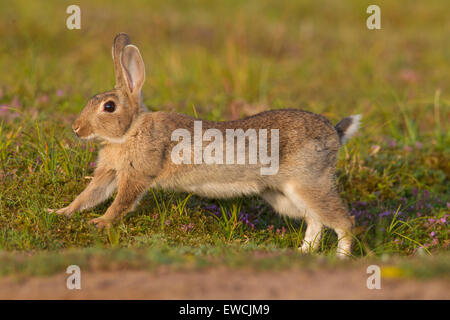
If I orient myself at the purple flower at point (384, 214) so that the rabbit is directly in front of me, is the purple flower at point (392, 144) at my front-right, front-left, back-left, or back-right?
back-right

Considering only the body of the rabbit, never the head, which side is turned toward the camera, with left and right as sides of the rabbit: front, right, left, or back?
left

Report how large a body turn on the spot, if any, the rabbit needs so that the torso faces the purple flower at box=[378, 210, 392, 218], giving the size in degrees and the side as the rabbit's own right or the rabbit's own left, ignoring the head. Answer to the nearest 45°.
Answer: approximately 180°

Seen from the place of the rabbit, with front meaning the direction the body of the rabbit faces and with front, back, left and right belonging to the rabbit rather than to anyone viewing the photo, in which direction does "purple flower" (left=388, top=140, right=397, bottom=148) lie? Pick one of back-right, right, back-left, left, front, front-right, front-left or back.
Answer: back-right
